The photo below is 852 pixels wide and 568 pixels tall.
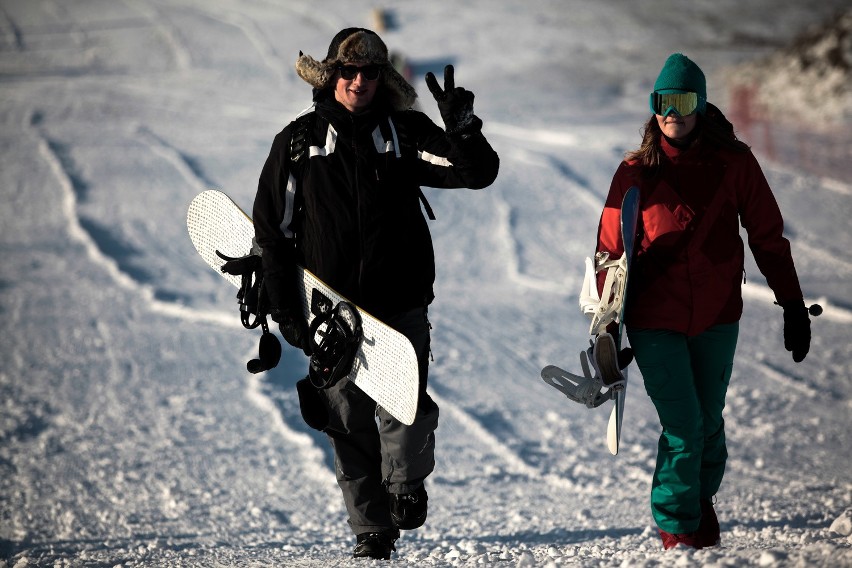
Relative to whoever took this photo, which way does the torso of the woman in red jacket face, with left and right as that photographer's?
facing the viewer

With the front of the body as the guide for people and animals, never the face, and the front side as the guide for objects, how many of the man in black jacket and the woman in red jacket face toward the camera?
2

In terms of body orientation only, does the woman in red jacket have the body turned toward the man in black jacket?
no

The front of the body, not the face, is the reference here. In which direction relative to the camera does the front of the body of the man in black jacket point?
toward the camera

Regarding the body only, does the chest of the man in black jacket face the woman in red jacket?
no

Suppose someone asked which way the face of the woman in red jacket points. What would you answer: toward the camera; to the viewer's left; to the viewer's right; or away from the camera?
toward the camera

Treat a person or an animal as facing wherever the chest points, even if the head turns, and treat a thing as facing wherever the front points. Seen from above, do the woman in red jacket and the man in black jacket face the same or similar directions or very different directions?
same or similar directions

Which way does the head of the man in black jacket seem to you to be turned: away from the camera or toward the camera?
toward the camera
